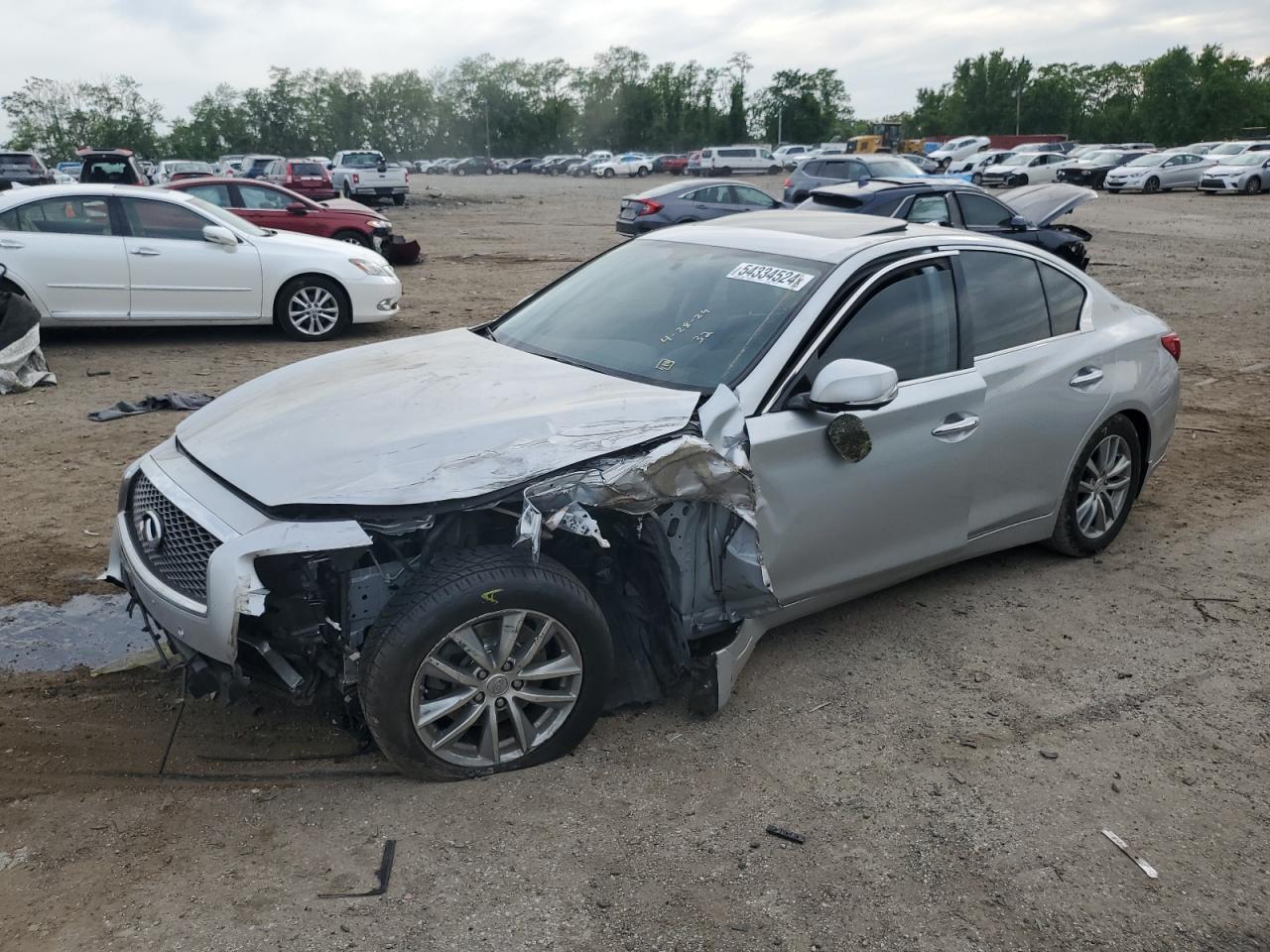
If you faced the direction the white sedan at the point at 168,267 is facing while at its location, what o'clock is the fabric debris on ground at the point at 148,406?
The fabric debris on ground is roughly at 3 o'clock from the white sedan.

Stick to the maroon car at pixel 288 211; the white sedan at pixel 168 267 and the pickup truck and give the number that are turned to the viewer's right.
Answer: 2

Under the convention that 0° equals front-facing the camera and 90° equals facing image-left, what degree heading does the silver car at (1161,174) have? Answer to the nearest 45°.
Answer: approximately 45°

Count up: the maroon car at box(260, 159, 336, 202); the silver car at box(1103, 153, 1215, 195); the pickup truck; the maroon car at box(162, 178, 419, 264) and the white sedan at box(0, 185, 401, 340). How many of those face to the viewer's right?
2

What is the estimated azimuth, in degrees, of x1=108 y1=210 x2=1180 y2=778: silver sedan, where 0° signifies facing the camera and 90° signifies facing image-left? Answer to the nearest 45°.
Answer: approximately 45°

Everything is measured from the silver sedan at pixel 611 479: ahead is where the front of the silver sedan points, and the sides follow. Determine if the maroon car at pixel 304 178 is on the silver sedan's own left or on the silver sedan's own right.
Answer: on the silver sedan's own right

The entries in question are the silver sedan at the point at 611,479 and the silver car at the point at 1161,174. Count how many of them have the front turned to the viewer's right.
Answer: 0

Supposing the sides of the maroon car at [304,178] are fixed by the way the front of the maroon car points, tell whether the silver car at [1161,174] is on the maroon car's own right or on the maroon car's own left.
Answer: on the maroon car's own right

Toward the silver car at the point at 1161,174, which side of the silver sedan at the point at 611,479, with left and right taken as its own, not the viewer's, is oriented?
back

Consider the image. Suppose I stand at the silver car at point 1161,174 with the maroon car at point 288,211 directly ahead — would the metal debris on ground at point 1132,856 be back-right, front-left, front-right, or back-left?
front-left

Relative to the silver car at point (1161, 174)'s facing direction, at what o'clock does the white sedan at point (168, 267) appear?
The white sedan is roughly at 11 o'clock from the silver car.

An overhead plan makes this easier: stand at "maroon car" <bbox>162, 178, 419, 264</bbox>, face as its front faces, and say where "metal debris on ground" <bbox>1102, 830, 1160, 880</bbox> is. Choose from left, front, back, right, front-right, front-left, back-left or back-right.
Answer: right

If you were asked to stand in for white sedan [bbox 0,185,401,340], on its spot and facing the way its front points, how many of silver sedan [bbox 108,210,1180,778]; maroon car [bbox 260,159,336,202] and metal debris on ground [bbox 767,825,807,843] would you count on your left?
1

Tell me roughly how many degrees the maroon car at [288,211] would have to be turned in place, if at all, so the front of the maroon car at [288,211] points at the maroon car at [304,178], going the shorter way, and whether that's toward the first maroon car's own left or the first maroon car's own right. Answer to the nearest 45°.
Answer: approximately 90° to the first maroon car's own left

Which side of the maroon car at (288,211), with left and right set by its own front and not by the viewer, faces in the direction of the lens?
right

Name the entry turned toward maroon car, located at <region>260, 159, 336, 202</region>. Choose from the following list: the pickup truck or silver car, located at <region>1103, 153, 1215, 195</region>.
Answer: the silver car

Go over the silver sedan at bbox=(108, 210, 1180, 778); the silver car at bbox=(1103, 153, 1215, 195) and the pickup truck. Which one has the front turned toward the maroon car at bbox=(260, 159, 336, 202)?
the silver car

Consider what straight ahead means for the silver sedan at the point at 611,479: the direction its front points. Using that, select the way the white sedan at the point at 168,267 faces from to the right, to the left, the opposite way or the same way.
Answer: the opposite way

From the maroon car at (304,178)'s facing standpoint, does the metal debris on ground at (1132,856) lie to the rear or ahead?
to the rear
